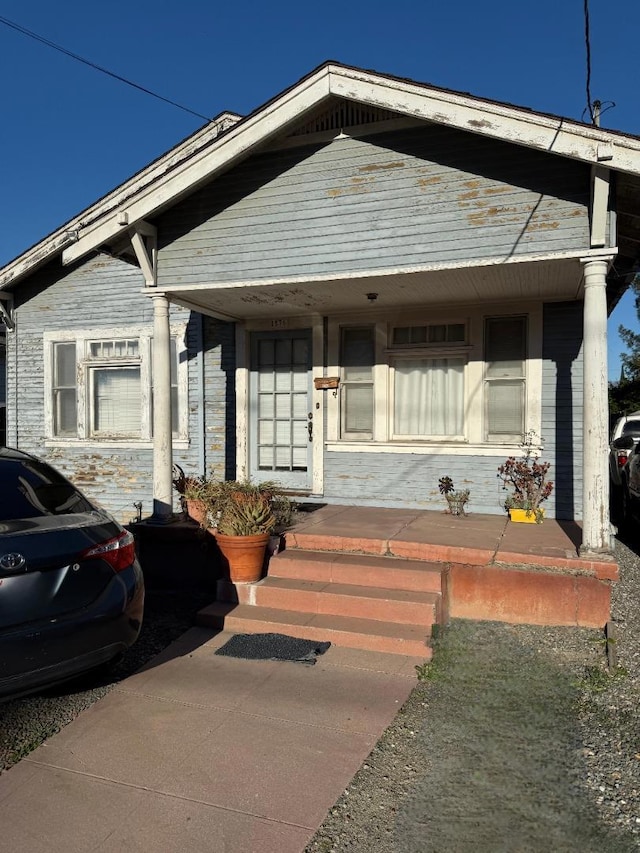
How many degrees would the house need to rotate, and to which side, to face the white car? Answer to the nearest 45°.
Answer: approximately 135° to its left

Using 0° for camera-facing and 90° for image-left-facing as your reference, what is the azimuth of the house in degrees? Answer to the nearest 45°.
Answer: approximately 0°

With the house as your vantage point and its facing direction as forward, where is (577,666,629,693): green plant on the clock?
The green plant is roughly at 11 o'clock from the house.

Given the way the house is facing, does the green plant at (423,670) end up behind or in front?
in front
